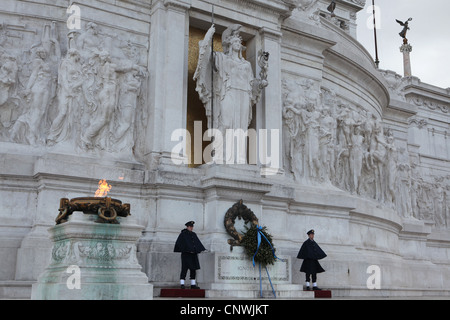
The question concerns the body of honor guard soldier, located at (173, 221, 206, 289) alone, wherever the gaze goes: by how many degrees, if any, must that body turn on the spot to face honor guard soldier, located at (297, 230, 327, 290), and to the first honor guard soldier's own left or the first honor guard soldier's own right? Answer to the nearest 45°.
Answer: approximately 90° to the first honor guard soldier's own left

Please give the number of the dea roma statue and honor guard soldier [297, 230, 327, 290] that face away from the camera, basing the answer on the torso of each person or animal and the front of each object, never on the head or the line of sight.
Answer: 0

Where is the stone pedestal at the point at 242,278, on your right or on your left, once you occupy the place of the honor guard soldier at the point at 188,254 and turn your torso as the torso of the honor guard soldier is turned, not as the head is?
on your left

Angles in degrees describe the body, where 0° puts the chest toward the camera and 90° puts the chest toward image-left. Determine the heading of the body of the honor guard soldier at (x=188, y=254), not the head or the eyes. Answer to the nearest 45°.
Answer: approximately 315°

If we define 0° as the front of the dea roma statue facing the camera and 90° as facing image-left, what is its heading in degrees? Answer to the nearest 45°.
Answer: approximately 315°

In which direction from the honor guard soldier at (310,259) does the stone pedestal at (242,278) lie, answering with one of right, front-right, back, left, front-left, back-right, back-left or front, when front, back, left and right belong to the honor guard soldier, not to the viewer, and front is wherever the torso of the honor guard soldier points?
right
